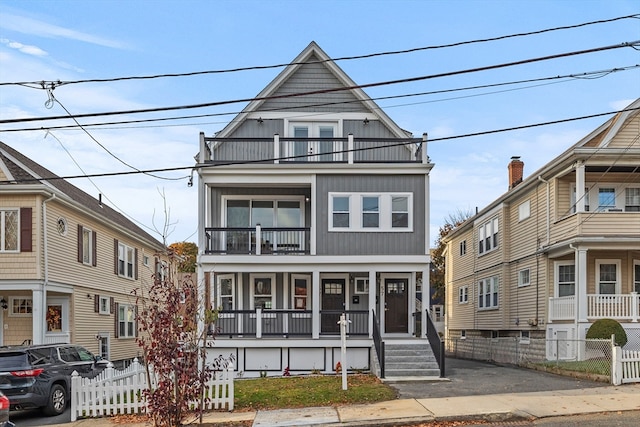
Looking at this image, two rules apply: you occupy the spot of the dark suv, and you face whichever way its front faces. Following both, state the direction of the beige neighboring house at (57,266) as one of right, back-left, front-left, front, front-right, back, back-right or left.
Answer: front-left

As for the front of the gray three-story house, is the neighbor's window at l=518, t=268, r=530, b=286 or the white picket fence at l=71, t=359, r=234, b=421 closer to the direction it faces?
the white picket fence

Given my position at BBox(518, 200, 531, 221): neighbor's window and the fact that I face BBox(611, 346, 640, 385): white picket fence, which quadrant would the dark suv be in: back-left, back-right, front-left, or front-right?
front-right

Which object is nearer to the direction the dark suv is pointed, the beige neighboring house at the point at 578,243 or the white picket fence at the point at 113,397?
the beige neighboring house

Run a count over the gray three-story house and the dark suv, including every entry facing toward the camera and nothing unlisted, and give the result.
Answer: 1

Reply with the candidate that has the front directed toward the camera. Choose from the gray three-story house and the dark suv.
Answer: the gray three-story house

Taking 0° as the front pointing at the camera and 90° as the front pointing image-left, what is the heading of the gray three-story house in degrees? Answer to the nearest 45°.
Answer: approximately 0°

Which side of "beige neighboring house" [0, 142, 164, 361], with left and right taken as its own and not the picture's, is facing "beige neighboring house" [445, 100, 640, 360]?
left

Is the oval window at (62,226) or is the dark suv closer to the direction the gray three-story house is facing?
the dark suv

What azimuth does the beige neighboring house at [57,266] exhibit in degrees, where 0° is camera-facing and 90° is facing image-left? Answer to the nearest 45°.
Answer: approximately 45°

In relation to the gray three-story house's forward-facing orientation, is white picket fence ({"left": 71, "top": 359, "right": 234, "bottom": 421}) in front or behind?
in front

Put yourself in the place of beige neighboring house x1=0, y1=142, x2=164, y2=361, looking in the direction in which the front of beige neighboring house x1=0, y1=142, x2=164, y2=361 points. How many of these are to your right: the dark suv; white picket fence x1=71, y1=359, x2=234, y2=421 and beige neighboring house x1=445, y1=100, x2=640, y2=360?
0

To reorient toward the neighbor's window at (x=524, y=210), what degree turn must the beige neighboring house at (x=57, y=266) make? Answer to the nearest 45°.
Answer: approximately 135° to its left

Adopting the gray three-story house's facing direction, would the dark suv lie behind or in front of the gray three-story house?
in front

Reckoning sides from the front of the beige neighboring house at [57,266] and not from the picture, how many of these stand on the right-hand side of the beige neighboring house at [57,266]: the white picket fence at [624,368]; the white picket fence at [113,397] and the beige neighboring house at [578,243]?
0
